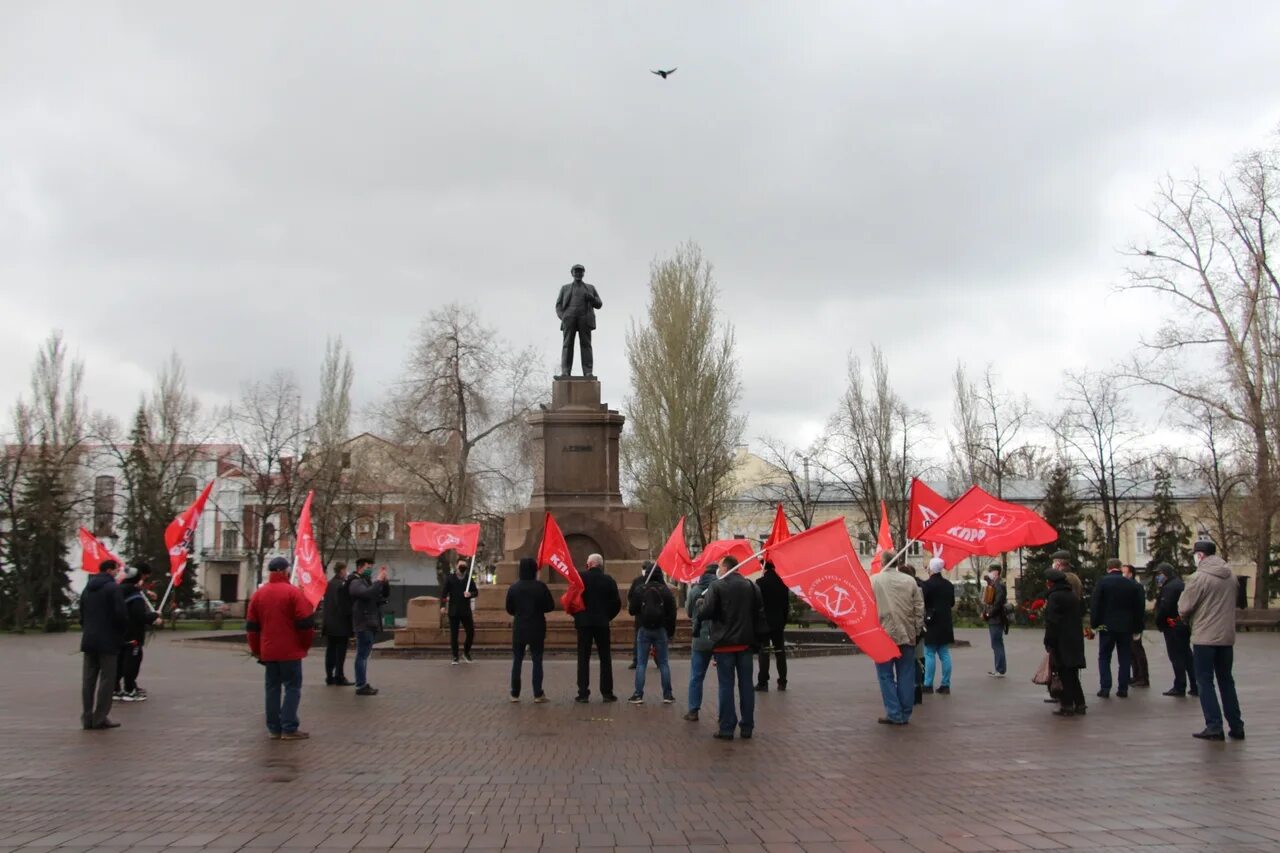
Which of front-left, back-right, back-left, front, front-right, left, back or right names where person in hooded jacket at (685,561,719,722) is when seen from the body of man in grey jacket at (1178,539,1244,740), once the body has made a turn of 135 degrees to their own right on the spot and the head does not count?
back

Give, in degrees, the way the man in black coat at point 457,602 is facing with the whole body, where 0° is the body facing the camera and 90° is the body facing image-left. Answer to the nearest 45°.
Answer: approximately 0°

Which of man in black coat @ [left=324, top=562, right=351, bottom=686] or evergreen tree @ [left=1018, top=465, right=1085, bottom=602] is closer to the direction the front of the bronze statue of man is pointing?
the man in black coat

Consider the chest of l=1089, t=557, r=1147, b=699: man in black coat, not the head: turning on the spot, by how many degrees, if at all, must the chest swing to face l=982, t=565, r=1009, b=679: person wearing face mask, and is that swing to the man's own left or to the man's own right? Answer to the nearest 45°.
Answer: approximately 45° to the man's own left

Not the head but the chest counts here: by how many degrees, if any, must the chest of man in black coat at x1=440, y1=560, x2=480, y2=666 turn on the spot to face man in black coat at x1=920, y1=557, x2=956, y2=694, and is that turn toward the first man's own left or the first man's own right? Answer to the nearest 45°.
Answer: approximately 45° to the first man's own left

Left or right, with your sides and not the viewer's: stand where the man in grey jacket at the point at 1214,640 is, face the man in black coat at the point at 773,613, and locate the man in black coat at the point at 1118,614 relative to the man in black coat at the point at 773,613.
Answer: right

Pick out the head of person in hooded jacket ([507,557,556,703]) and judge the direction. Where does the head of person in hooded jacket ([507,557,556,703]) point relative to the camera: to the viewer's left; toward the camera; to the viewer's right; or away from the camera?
away from the camera

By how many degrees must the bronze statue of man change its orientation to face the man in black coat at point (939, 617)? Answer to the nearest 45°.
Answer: approximately 45° to its left

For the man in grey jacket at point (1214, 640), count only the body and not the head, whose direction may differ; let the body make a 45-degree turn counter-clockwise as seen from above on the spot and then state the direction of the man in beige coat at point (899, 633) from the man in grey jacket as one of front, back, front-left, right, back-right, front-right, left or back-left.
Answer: front

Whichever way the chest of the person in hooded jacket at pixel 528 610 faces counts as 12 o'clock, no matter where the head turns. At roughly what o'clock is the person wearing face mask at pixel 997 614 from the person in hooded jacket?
The person wearing face mask is roughly at 2 o'clock from the person in hooded jacket.

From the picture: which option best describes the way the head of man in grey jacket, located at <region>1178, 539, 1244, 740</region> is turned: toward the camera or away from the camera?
away from the camera

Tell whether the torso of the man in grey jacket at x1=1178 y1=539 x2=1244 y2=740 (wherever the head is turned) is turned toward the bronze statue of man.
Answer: yes

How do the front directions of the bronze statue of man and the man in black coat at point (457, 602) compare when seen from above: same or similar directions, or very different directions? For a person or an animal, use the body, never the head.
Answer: same or similar directions

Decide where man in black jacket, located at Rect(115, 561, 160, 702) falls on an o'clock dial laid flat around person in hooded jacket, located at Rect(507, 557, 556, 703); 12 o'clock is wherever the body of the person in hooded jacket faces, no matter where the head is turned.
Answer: The man in black jacket is roughly at 9 o'clock from the person in hooded jacket.

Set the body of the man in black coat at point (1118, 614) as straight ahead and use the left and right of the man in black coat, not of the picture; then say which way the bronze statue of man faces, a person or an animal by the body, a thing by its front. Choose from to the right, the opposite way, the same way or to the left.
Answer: the opposite way

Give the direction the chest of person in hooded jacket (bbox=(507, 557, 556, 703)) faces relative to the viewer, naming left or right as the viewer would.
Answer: facing away from the viewer

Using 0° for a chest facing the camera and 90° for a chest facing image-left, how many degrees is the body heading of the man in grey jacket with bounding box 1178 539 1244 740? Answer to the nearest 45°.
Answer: approximately 135°

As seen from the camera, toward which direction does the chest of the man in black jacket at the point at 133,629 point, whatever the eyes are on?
to the viewer's right

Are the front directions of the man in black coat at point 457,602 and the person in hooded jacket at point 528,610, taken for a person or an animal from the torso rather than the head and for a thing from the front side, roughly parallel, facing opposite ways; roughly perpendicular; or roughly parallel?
roughly parallel, facing opposite ways
